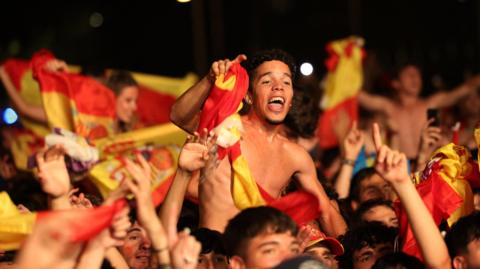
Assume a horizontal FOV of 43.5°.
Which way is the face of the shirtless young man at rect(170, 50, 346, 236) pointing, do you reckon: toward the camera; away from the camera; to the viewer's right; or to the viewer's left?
toward the camera

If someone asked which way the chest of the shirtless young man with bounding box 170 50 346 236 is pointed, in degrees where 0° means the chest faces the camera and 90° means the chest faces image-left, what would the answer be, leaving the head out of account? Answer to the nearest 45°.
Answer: approximately 315°

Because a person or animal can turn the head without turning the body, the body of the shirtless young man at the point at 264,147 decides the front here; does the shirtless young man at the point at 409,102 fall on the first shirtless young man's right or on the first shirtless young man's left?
on the first shirtless young man's left

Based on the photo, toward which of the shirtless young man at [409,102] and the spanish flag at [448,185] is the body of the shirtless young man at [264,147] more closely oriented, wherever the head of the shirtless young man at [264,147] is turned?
the spanish flag

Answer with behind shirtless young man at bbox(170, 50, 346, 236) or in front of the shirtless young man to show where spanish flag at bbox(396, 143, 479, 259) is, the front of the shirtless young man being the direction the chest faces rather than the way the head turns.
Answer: in front
